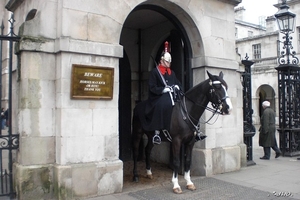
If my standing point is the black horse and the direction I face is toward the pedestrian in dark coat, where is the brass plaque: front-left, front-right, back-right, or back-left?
back-left

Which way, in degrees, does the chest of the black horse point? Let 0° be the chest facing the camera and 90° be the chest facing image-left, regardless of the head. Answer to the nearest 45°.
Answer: approximately 315°

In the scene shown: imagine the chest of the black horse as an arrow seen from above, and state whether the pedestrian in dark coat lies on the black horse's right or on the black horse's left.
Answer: on the black horse's left
